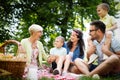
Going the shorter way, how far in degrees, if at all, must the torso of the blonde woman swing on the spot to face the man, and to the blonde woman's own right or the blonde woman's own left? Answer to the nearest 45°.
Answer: approximately 45° to the blonde woman's own left

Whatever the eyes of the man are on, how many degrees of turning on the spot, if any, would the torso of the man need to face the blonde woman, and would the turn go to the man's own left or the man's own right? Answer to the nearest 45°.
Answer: approximately 45° to the man's own right

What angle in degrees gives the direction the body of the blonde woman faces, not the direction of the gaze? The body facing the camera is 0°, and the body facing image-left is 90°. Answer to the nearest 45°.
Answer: approximately 315°

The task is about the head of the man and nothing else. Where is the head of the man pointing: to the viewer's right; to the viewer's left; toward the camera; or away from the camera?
to the viewer's left

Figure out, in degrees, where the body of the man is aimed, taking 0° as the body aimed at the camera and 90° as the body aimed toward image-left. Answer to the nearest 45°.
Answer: approximately 45°

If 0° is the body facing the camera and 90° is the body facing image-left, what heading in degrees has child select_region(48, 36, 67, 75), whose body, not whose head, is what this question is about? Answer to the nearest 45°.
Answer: approximately 45°

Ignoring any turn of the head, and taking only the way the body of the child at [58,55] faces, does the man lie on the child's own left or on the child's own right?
on the child's own left

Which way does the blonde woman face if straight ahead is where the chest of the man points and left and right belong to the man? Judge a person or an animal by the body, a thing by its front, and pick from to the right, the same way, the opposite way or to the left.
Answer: to the left
